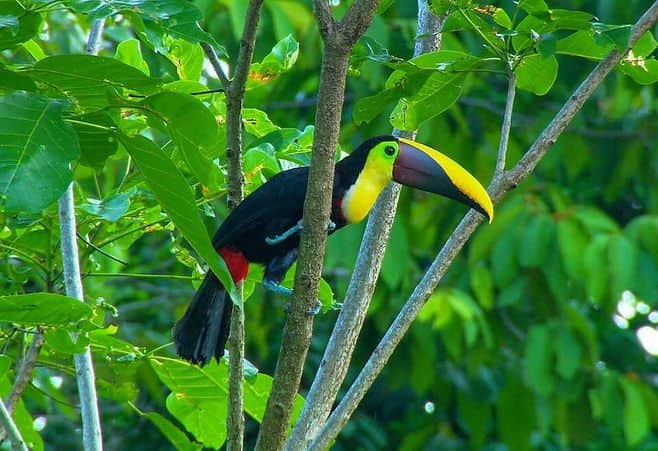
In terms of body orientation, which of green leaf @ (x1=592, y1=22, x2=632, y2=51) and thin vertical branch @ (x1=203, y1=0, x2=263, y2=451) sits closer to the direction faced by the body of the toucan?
the green leaf

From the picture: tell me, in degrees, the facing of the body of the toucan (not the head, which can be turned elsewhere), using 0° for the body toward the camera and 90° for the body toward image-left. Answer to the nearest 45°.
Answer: approximately 270°

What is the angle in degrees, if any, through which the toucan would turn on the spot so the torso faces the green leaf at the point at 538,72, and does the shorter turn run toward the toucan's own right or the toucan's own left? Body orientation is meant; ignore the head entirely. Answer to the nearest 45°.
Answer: approximately 45° to the toucan's own right
